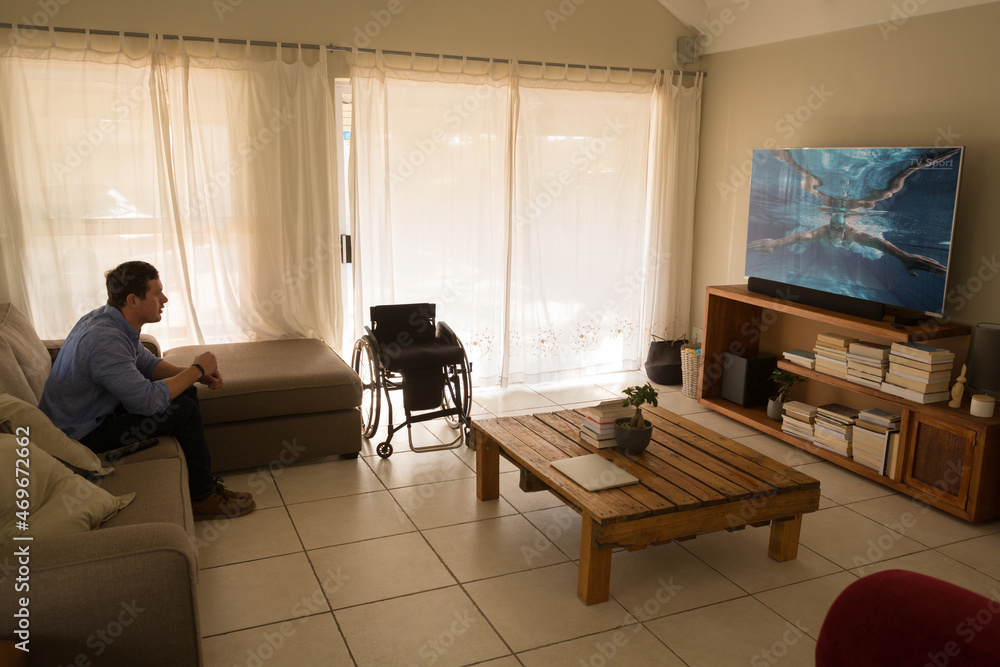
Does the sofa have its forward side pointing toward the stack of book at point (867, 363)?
yes

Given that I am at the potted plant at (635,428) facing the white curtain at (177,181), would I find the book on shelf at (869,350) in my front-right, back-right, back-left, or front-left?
back-right

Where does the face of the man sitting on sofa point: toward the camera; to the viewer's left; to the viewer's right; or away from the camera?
to the viewer's right

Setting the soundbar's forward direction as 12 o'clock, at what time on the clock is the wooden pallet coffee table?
The wooden pallet coffee table is roughly at 11 o'clock from the soundbar.

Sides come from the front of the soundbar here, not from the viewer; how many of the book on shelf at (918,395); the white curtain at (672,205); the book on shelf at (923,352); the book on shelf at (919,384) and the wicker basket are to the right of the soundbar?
2

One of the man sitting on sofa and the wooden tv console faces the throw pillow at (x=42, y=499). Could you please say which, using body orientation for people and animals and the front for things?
the wooden tv console

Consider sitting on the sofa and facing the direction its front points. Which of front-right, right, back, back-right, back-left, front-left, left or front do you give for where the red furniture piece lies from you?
front-right

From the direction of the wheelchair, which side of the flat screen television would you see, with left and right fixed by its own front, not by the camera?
front

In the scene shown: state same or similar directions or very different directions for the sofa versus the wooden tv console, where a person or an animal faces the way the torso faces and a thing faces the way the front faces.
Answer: very different directions

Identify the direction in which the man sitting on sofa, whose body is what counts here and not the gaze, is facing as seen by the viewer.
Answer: to the viewer's right

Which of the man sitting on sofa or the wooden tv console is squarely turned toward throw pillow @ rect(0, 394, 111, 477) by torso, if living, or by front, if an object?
the wooden tv console

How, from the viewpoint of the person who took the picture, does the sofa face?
facing to the right of the viewer

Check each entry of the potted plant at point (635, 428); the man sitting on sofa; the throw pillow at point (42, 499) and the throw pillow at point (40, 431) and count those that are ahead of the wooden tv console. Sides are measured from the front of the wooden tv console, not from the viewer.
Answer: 4

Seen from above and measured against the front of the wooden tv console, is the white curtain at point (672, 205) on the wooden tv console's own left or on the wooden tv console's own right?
on the wooden tv console's own right

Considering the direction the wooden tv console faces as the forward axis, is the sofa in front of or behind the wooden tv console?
in front

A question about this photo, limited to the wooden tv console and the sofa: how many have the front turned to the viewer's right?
1

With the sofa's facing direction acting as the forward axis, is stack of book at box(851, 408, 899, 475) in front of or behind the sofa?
in front
